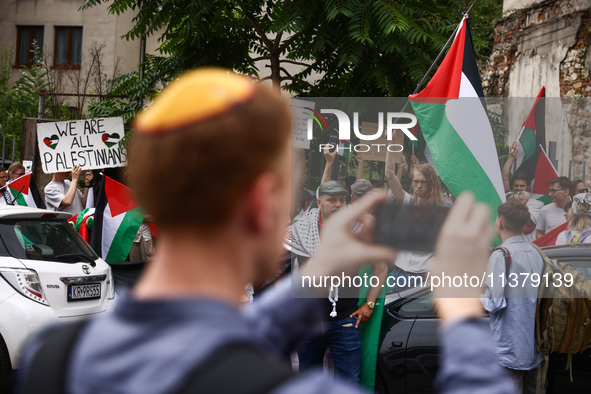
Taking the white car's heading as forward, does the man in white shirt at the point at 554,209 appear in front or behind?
behind

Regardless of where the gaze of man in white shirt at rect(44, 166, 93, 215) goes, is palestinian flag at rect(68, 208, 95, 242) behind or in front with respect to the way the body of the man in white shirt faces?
in front

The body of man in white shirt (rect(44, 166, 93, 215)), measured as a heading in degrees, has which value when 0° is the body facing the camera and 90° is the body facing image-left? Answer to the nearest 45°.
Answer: approximately 315°

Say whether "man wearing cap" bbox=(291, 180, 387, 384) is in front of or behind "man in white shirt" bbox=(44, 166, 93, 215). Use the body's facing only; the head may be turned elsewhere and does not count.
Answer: in front
